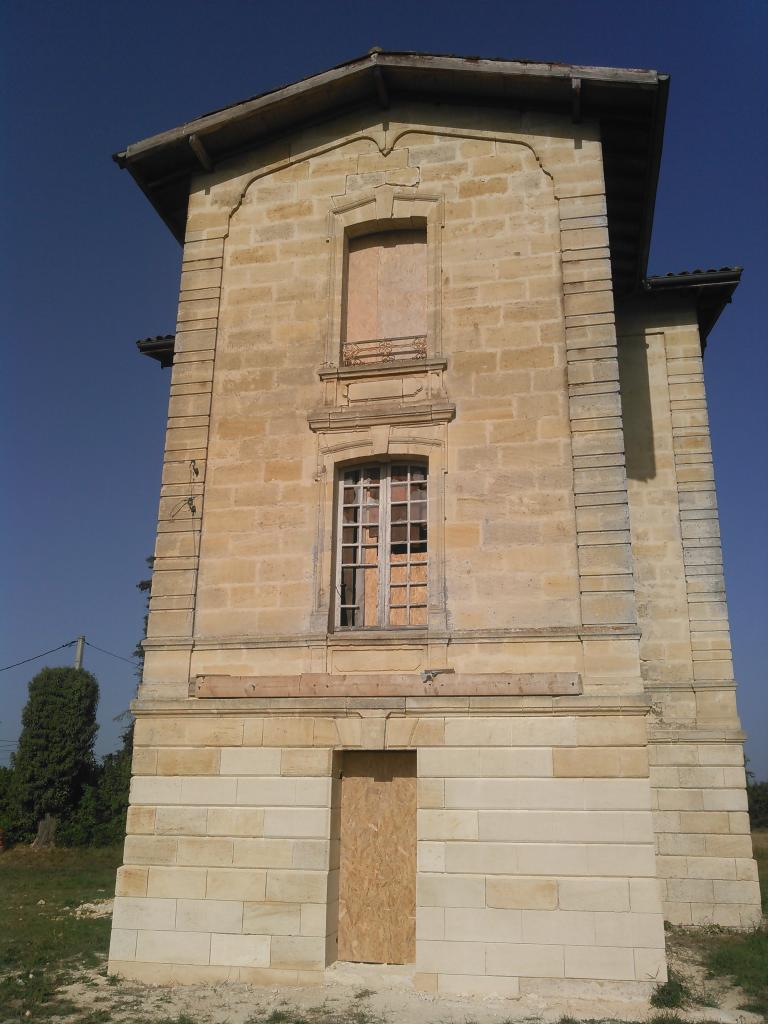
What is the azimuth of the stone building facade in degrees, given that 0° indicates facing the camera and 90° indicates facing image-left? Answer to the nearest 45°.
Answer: approximately 0°

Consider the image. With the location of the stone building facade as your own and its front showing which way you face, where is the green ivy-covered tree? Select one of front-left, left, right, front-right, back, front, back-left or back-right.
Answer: back-right
